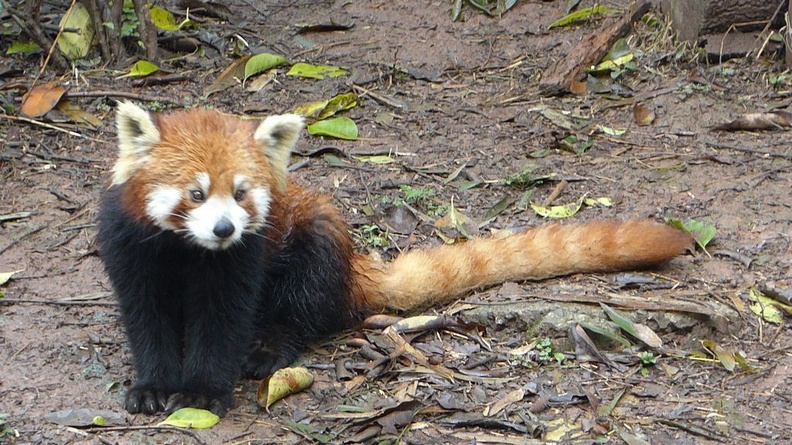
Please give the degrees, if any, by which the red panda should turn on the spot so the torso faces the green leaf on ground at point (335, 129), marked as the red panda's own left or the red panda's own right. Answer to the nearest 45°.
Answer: approximately 135° to the red panda's own right

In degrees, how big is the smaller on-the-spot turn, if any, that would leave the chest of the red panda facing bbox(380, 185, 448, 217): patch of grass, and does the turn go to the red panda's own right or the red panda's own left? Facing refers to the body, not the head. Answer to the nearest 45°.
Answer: approximately 180°

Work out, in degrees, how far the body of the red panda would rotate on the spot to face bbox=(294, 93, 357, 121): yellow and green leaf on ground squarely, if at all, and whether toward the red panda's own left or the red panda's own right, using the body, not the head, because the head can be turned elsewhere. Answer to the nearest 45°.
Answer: approximately 135° to the red panda's own right

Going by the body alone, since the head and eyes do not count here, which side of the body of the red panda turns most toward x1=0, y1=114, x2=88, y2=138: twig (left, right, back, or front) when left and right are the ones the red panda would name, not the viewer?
right

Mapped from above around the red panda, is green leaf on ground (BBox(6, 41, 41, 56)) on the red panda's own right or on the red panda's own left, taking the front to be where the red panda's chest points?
on the red panda's own right

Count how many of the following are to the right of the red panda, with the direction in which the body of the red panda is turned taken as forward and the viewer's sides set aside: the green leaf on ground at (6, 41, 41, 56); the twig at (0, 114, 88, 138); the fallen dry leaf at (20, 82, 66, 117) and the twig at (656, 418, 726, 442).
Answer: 3

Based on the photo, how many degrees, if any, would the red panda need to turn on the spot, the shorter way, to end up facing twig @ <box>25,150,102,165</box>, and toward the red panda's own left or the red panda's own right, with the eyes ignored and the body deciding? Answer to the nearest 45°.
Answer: approximately 90° to the red panda's own right

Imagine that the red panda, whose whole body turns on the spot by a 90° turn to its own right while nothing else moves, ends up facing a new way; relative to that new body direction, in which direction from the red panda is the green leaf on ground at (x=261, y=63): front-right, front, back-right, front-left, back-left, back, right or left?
front-right

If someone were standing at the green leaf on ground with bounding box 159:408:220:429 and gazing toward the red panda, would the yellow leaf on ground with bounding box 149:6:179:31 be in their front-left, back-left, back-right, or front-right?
front-left

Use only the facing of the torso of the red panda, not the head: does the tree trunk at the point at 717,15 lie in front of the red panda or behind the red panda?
behind

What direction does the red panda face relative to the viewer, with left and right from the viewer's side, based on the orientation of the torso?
facing the viewer and to the left of the viewer

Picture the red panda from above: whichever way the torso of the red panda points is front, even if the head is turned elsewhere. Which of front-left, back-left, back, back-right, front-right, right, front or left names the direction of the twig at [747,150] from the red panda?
back

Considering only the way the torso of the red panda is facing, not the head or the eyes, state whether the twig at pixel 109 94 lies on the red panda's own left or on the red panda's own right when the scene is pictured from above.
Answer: on the red panda's own right

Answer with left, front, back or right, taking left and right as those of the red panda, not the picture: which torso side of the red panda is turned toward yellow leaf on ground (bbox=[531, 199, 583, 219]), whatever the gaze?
back

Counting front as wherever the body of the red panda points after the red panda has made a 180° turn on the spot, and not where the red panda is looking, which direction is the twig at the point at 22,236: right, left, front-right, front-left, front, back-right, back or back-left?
left

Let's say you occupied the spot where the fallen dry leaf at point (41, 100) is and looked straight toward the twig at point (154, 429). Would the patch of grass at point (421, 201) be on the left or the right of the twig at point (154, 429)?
left
